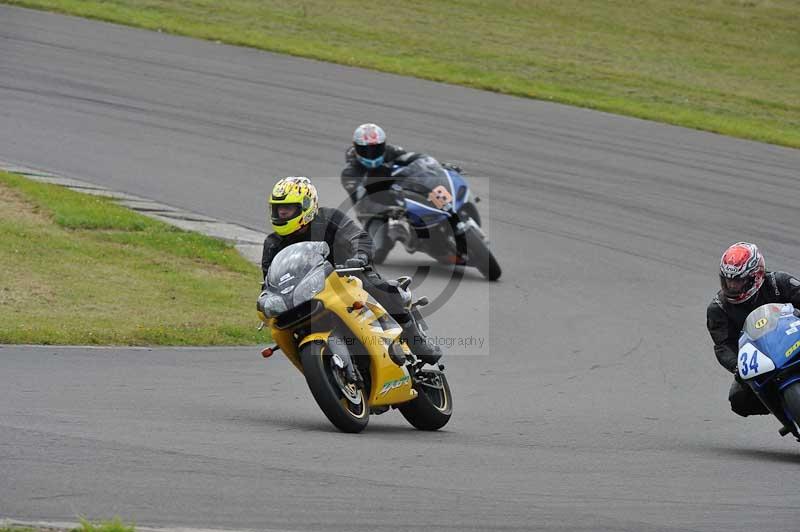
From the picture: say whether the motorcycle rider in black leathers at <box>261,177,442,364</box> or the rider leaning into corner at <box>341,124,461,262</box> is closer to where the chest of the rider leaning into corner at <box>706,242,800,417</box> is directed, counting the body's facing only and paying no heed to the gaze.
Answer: the motorcycle rider in black leathers

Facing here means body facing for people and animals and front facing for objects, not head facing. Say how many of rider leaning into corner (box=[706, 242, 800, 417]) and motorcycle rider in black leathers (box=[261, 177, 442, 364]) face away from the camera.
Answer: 0

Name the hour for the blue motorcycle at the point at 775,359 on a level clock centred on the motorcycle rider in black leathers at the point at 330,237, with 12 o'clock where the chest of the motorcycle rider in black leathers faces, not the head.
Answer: The blue motorcycle is roughly at 8 o'clock from the motorcycle rider in black leathers.

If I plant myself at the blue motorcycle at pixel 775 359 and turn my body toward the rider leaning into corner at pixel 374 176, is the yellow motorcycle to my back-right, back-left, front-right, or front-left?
front-left

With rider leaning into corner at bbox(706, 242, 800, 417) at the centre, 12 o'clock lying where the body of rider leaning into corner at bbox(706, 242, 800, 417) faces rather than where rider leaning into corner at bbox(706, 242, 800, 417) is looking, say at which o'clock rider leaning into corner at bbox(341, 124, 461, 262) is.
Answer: rider leaning into corner at bbox(341, 124, 461, 262) is roughly at 3 o'clock from rider leaning into corner at bbox(706, 242, 800, 417).

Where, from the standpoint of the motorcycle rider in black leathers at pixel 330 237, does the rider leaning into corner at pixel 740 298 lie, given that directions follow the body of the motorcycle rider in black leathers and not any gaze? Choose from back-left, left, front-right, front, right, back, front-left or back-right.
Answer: back-left

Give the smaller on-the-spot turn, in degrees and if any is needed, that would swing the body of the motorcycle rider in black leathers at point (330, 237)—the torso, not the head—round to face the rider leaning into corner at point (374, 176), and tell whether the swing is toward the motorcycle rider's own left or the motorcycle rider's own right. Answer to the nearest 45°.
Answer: approximately 135° to the motorcycle rider's own right

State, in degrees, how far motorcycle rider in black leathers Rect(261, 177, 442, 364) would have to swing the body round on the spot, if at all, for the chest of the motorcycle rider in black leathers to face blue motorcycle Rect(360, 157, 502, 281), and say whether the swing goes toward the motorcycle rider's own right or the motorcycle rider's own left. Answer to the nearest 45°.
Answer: approximately 135° to the motorcycle rider's own right

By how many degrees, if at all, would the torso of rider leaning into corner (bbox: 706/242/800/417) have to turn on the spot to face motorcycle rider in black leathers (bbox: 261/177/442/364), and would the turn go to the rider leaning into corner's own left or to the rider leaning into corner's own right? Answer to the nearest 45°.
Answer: approximately 45° to the rider leaning into corner's own right

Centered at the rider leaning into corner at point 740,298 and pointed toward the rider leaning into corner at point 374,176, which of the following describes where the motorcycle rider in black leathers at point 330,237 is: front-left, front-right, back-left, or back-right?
front-left

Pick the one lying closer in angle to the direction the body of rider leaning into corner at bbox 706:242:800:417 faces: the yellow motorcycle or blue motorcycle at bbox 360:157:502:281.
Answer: the yellow motorcycle

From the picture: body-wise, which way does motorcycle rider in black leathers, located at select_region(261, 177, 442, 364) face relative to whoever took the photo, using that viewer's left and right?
facing the viewer and to the left of the viewer

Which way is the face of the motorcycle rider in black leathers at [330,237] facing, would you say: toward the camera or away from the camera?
toward the camera

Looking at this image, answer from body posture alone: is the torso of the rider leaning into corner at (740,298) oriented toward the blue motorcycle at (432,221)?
no

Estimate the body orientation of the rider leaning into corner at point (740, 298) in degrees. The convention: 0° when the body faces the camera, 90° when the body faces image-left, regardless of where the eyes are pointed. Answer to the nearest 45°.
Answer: approximately 45°

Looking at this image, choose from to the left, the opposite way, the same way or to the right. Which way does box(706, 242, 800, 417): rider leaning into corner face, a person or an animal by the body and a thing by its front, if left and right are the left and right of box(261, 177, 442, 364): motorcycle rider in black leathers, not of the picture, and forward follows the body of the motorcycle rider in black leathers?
the same way
